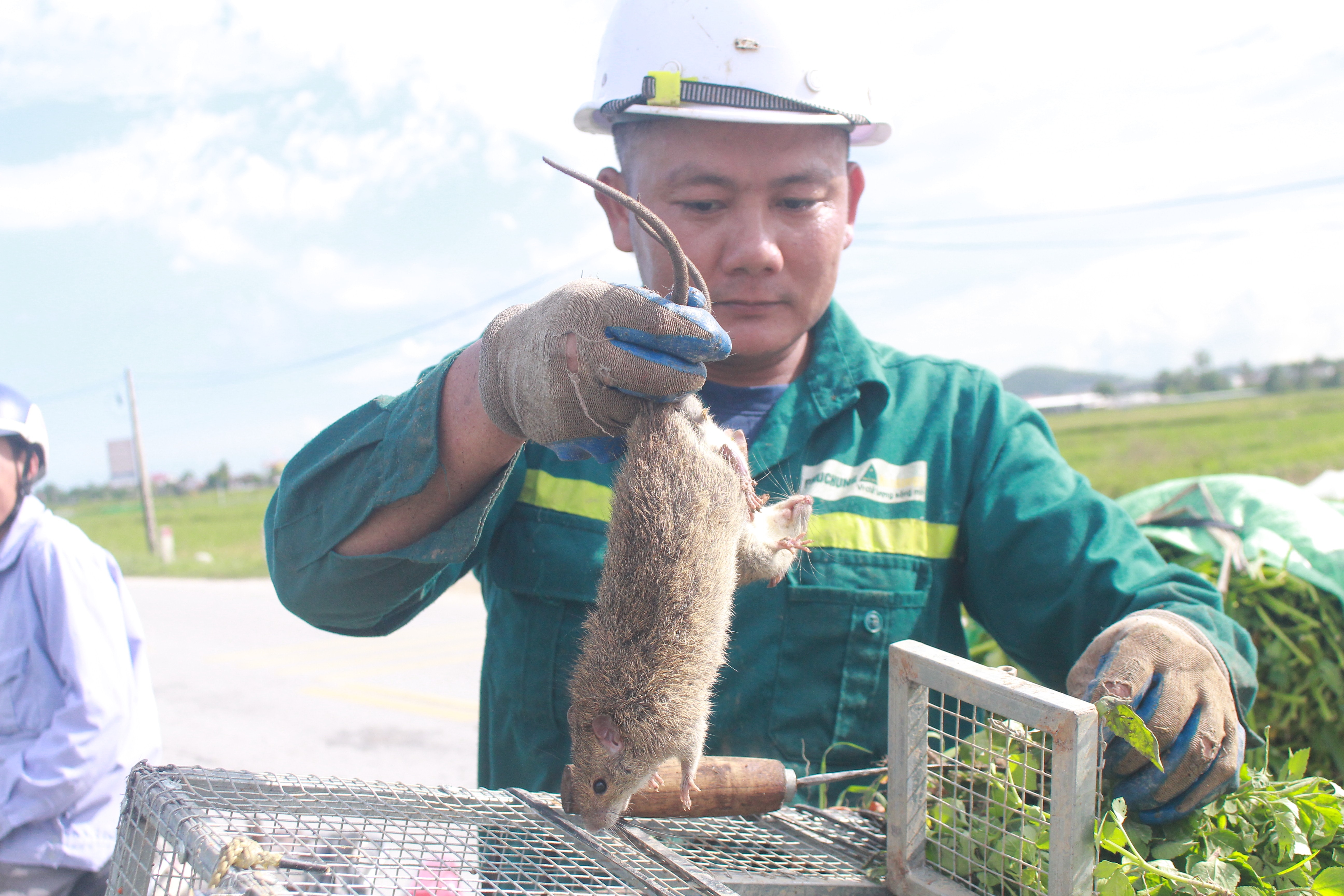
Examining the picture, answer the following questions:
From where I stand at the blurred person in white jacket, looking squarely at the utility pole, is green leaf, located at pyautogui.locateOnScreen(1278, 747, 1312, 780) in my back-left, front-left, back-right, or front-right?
back-right

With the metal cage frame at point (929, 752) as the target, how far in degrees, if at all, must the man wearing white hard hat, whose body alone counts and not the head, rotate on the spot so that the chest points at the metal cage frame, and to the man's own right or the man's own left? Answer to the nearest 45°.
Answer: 0° — they already face it

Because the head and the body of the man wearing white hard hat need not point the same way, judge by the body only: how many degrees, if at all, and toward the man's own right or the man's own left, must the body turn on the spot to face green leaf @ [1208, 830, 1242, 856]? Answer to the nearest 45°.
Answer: approximately 45° to the man's own left

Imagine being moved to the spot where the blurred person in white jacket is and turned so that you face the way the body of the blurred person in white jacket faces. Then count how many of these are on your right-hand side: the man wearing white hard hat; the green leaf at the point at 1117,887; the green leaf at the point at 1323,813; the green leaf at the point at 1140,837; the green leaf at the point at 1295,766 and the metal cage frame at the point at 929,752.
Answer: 0

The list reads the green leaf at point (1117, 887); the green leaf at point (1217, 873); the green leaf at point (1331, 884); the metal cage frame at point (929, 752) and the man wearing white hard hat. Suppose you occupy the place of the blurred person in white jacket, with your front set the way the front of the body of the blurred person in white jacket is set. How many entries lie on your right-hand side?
0

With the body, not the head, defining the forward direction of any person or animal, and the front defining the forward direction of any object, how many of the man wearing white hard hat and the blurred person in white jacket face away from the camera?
0

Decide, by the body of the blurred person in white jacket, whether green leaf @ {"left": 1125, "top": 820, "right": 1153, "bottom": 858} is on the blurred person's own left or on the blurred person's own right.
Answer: on the blurred person's own left

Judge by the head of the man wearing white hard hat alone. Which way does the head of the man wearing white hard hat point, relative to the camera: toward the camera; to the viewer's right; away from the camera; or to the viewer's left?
toward the camera

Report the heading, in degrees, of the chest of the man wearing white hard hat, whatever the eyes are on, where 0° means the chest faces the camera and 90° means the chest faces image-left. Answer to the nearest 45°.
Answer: approximately 0°

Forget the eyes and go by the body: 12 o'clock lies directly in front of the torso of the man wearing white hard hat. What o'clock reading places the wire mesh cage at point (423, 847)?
The wire mesh cage is roughly at 1 o'clock from the man wearing white hard hat.
